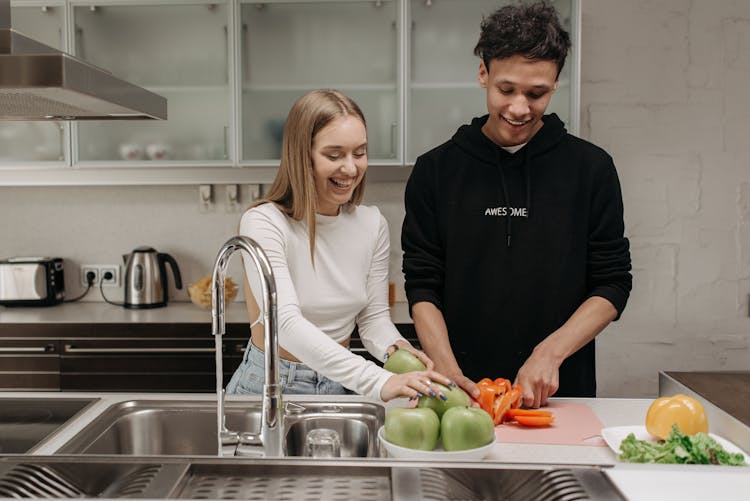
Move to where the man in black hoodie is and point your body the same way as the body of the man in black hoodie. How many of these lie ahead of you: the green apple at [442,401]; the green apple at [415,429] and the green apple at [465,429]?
3

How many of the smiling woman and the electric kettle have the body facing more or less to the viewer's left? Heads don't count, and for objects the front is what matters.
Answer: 1

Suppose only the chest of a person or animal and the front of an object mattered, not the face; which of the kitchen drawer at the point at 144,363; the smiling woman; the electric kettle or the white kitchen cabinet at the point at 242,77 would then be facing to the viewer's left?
the electric kettle

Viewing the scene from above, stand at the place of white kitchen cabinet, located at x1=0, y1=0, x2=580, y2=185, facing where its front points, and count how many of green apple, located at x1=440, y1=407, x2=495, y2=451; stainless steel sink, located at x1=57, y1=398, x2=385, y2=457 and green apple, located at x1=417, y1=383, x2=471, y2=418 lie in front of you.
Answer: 3

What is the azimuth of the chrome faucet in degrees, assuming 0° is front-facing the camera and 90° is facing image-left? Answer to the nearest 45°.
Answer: approximately 135°

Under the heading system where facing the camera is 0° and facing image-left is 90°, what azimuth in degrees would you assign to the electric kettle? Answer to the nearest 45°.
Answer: approximately 90°

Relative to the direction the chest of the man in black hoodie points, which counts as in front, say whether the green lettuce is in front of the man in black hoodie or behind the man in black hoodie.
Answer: in front

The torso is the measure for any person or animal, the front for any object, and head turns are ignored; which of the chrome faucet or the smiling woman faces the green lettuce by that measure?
the smiling woman

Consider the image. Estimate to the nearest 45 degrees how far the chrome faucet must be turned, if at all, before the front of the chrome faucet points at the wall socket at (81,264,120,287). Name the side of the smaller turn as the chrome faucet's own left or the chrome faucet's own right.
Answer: approximately 45° to the chrome faucet's own right

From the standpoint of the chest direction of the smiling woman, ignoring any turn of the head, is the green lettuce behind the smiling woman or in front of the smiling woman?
in front
